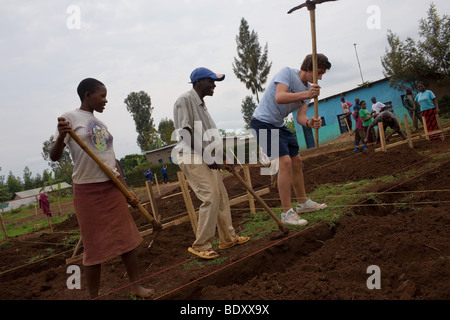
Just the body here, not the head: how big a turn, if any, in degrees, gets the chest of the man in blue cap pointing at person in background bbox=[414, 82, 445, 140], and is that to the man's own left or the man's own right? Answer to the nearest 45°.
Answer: approximately 45° to the man's own left

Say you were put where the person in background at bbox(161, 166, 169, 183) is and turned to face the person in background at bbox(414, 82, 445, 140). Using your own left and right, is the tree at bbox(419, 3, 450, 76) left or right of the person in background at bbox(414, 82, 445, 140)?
left

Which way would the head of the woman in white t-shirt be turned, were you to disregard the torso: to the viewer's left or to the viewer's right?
to the viewer's right

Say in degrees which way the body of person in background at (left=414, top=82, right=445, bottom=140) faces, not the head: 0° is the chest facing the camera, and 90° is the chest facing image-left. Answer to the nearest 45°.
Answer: approximately 45°

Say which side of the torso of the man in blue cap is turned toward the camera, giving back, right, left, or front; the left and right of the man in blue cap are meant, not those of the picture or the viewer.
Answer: right

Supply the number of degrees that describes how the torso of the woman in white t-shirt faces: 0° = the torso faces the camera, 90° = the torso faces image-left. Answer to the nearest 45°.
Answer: approximately 315°

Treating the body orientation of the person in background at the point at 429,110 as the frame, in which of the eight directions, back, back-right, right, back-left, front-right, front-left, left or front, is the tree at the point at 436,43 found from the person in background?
back-right

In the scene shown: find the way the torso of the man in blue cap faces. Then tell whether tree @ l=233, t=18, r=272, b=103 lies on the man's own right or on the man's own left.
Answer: on the man's own left

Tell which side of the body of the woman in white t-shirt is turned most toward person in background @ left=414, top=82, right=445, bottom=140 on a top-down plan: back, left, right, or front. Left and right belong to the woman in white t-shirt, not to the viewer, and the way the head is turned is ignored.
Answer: left

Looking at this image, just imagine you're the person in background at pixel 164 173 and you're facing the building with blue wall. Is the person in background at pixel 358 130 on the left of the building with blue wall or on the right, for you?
right
